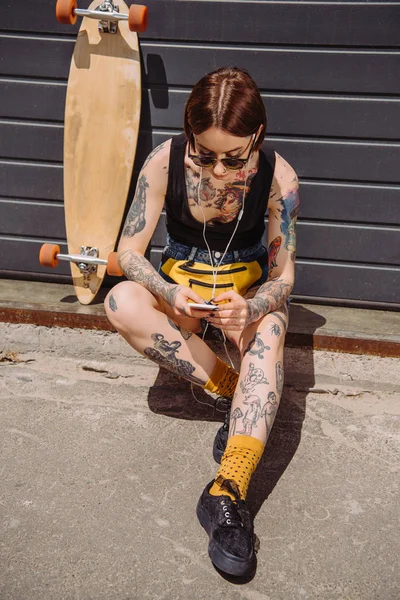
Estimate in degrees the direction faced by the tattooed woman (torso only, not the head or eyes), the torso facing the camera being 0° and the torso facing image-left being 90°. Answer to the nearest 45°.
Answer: approximately 0°

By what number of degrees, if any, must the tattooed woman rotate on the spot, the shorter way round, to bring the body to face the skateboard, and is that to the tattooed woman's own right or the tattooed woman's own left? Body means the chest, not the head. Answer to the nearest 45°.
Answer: approximately 135° to the tattooed woman's own right
